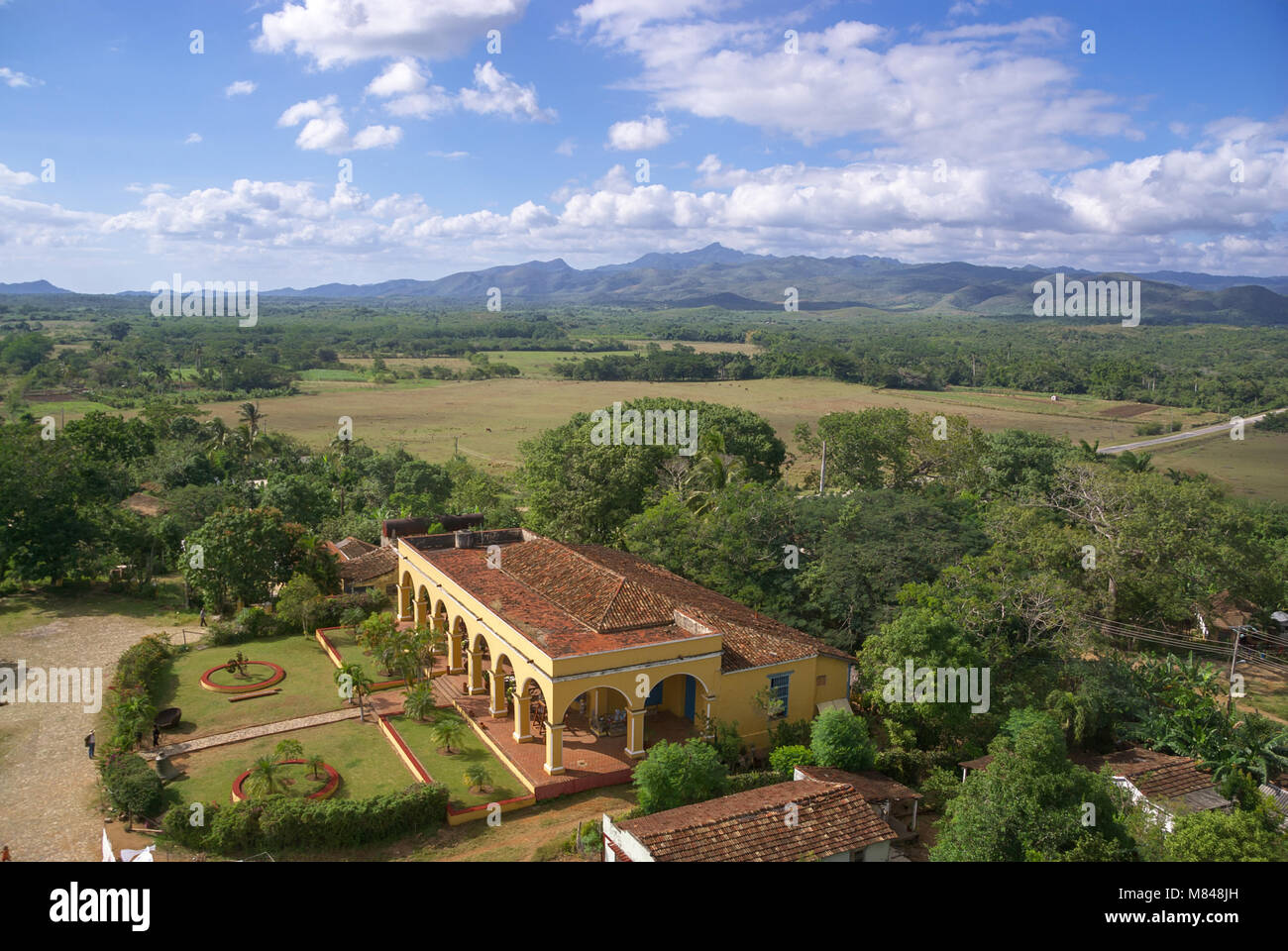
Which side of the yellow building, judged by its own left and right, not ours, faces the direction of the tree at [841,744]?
left

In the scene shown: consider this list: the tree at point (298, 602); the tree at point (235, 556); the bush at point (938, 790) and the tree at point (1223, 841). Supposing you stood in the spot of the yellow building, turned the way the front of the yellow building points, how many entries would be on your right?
2

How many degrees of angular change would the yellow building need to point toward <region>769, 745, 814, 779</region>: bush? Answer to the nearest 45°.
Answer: approximately 90° to its left

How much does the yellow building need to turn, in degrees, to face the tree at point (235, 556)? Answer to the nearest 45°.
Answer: approximately 90° to its right

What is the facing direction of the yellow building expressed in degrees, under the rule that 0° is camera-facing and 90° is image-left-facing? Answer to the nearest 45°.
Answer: approximately 45°

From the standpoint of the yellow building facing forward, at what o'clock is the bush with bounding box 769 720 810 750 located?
The bush is roughly at 8 o'clock from the yellow building.

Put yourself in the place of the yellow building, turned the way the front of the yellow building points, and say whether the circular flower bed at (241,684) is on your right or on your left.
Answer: on your right

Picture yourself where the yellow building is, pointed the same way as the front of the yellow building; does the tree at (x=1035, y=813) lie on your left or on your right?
on your left
